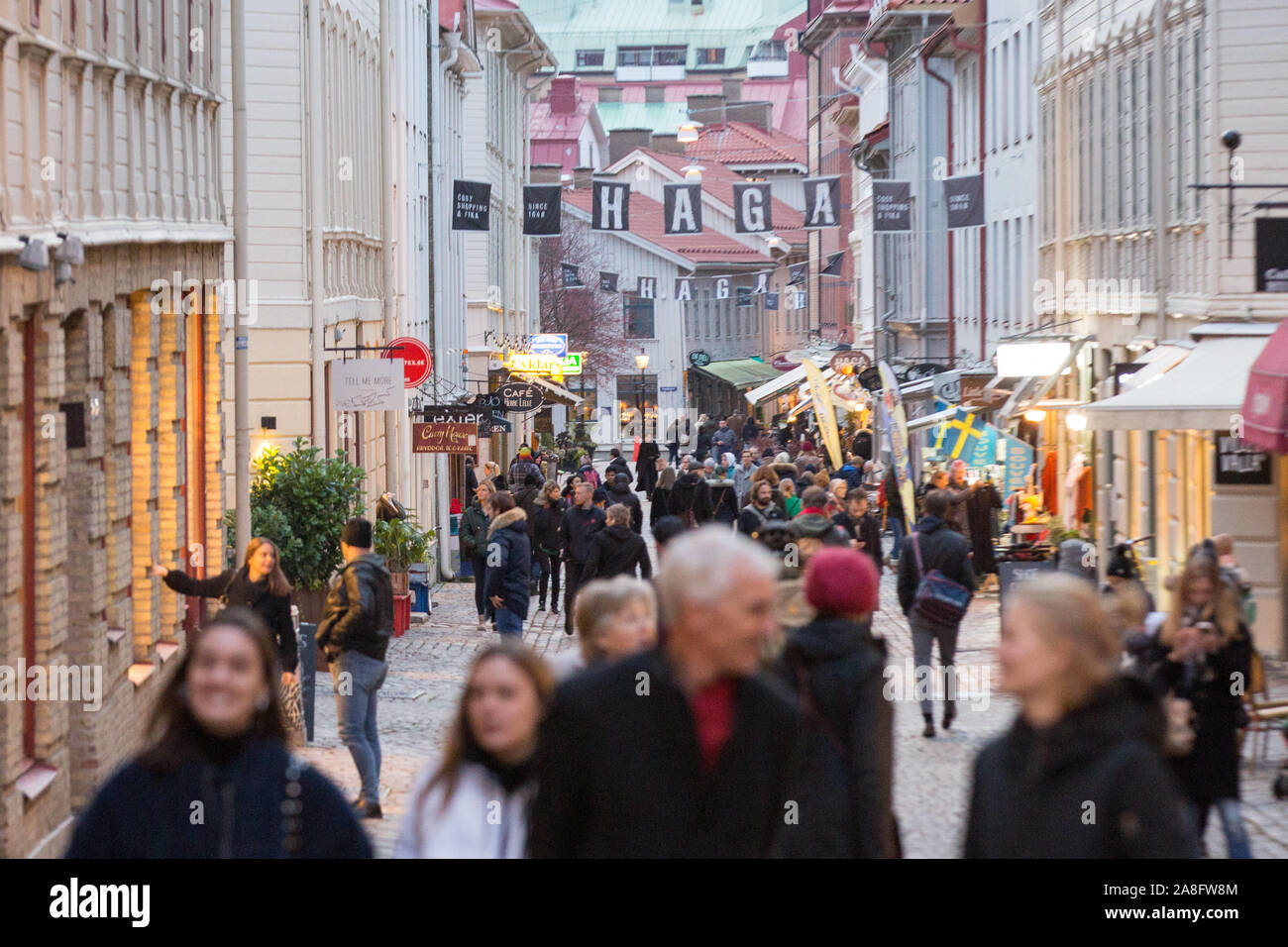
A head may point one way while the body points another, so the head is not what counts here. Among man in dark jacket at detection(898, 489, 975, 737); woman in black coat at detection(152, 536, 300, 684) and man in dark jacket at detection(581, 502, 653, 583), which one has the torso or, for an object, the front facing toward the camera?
the woman in black coat

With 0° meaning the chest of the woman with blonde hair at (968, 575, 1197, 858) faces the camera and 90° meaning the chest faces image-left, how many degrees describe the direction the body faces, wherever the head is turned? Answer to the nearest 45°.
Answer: approximately 45°

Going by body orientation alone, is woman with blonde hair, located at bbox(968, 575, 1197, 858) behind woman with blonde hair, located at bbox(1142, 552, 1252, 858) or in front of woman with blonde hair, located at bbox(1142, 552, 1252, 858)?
in front

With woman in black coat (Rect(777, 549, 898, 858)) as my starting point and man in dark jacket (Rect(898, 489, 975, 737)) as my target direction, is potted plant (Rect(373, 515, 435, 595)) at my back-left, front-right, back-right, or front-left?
front-left

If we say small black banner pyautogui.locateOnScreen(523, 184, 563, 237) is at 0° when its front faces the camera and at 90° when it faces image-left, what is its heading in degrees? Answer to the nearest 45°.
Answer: approximately 0°

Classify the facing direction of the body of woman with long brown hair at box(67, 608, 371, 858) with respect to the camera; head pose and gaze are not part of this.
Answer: toward the camera

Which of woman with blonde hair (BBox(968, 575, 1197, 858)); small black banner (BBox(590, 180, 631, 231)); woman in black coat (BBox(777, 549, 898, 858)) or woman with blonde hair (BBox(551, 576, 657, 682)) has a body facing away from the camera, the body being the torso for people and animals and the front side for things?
the woman in black coat

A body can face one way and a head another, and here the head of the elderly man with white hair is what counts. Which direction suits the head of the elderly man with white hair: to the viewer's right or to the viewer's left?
to the viewer's right

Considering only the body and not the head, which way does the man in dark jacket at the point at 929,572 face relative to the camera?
away from the camera

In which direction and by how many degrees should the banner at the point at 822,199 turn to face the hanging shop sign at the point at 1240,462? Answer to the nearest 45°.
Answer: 0° — it already faces it

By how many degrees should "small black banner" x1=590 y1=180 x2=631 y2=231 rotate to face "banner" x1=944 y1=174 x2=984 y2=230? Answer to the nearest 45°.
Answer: approximately 45° to its left

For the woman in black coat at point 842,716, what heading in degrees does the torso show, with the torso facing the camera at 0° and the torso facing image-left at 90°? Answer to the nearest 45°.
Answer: approximately 180°

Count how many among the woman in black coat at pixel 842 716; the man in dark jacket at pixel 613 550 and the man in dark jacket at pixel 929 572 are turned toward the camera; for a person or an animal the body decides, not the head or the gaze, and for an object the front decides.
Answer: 0

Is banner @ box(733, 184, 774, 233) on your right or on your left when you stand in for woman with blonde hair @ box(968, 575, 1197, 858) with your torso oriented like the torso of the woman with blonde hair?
on your right

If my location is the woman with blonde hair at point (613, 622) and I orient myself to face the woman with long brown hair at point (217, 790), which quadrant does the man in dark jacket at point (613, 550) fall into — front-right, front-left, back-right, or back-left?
back-right

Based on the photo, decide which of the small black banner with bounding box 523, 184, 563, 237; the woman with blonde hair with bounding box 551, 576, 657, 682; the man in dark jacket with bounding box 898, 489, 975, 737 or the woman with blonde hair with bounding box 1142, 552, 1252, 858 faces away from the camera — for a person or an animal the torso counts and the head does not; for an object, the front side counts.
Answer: the man in dark jacket

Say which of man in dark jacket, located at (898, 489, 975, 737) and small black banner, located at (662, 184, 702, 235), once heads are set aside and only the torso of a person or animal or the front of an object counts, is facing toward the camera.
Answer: the small black banner

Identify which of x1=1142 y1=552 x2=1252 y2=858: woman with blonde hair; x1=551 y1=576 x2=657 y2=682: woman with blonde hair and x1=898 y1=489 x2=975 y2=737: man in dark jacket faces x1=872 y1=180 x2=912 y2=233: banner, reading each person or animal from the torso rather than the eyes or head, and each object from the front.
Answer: the man in dark jacket

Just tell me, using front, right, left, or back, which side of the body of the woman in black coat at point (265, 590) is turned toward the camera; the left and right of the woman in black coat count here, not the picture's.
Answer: front

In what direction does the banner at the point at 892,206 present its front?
toward the camera
